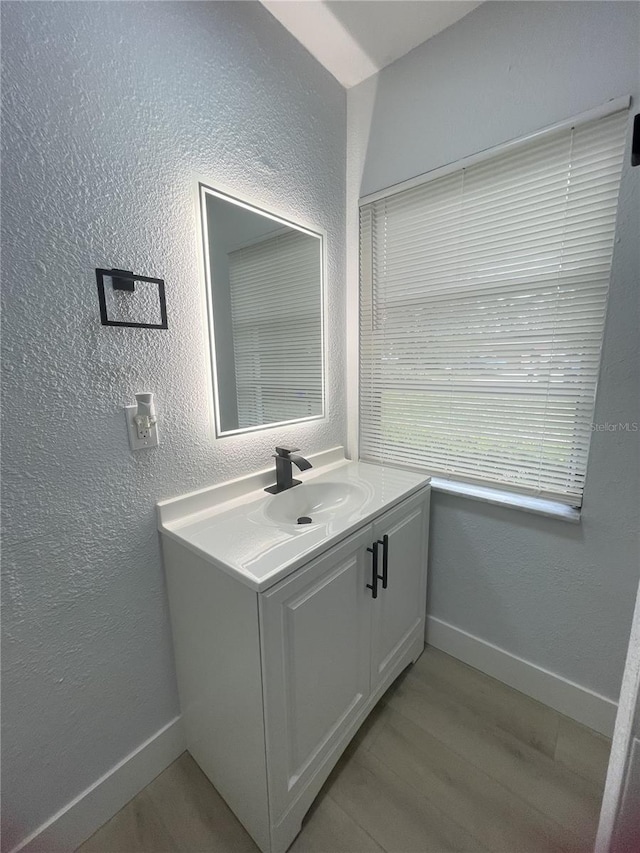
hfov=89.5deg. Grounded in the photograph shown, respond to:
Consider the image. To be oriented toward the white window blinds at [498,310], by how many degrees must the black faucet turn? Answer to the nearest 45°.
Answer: approximately 45° to its left

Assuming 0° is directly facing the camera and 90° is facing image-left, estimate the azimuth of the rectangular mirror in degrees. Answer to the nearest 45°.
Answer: approximately 315°
